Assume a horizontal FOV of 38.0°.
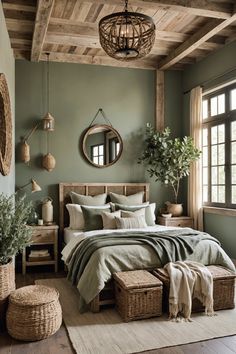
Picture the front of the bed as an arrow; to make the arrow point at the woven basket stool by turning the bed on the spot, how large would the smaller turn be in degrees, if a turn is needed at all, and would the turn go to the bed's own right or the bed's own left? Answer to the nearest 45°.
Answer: approximately 90° to the bed's own right

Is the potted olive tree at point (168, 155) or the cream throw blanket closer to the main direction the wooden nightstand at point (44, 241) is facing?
the cream throw blanket

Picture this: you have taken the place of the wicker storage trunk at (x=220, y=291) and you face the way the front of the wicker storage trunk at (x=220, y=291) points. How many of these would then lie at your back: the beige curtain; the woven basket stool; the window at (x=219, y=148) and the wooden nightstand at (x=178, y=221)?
3

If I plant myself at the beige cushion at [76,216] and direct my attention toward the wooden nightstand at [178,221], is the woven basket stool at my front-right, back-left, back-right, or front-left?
back-right

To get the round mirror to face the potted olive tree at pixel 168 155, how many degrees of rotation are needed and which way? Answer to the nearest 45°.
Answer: approximately 90° to its left

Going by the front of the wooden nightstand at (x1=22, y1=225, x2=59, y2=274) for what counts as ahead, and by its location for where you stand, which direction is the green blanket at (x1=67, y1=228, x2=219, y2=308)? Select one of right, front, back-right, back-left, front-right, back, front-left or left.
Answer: front-left

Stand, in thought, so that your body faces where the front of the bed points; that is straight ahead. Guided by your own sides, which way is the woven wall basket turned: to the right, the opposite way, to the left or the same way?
to the left

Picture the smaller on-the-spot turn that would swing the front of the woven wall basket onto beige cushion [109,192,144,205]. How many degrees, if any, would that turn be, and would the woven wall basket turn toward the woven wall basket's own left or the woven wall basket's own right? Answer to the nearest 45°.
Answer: approximately 45° to the woven wall basket's own left

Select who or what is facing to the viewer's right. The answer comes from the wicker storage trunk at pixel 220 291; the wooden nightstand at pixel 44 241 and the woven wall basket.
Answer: the woven wall basket

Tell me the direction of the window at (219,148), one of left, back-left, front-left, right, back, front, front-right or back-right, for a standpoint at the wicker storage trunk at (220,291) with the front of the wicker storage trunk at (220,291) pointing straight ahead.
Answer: back

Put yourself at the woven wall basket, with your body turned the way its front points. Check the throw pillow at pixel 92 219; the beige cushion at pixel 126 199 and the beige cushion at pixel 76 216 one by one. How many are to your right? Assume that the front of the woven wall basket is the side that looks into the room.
0

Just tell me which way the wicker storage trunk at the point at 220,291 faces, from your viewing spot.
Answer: facing the viewer

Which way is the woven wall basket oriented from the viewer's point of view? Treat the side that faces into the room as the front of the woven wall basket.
to the viewer's right

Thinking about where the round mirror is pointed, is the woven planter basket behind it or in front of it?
in front

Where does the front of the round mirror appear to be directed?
toward the camera

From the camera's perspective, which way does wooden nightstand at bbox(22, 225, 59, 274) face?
toward the camera
